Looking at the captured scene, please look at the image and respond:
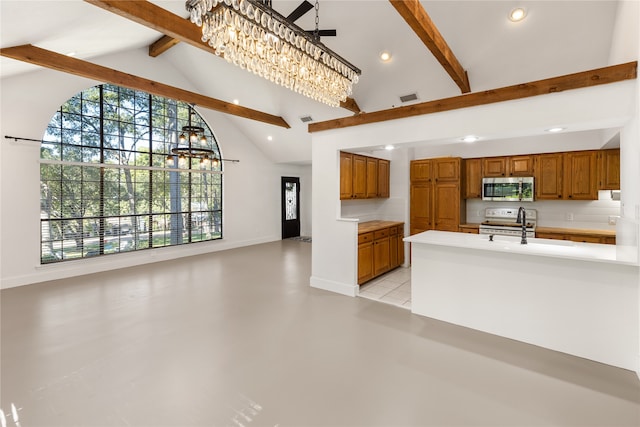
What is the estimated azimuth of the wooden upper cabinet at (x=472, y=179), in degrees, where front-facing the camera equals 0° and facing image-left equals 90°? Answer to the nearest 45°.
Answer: approximately 0°

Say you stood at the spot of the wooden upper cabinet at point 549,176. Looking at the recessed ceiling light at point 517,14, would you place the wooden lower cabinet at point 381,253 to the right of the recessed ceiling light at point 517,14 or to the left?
right

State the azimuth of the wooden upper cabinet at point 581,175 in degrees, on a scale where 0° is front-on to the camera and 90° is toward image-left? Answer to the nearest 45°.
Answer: approximately 0°

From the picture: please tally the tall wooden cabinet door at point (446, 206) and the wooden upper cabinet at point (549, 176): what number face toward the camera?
2

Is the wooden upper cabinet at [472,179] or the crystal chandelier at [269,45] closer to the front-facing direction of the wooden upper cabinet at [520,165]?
the crystal chandelier

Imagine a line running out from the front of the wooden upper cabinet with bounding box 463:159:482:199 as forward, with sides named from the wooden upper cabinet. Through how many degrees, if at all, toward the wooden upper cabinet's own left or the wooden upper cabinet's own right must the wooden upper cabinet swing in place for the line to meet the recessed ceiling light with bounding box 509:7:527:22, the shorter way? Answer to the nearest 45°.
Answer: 0° — it already faces it

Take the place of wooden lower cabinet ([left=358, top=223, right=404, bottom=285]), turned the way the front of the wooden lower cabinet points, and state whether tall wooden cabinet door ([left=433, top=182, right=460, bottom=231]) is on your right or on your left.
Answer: on your left

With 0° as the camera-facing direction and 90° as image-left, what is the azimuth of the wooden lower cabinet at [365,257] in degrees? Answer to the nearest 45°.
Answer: approximately 315°

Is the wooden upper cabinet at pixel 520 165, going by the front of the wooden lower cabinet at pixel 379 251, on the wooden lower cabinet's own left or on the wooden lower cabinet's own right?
on the wooden lower cabinet's own left
